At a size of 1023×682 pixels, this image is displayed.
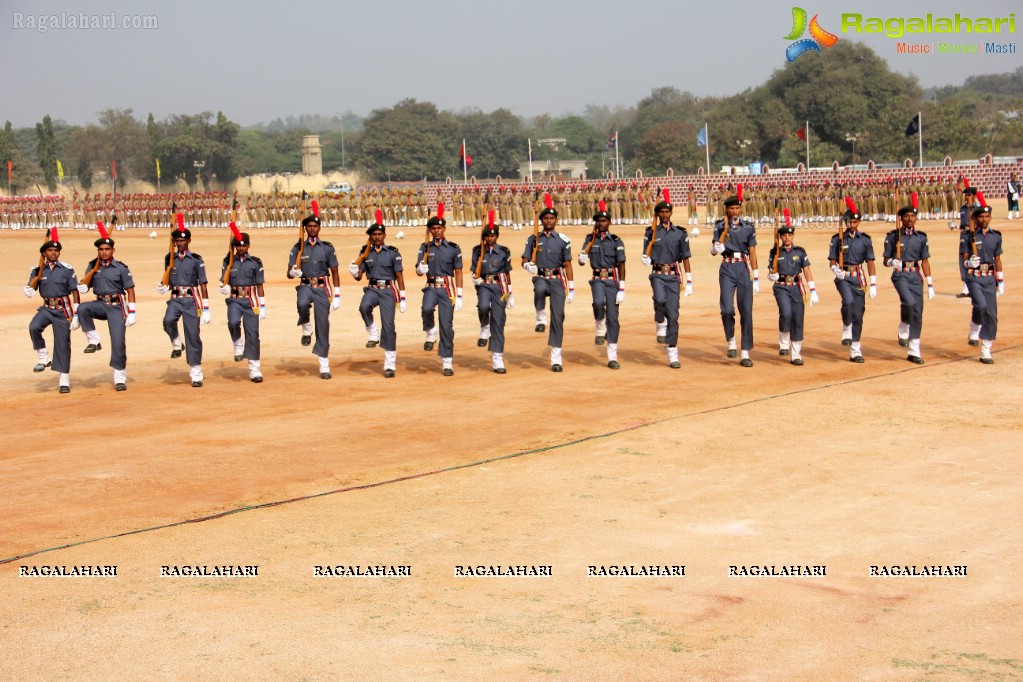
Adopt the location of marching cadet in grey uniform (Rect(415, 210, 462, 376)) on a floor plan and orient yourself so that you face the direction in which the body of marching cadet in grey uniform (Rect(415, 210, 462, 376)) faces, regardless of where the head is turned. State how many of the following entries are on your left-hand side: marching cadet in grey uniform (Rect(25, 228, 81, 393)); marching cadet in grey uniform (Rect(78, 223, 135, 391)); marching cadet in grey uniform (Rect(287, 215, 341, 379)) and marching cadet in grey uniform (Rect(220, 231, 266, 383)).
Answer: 0

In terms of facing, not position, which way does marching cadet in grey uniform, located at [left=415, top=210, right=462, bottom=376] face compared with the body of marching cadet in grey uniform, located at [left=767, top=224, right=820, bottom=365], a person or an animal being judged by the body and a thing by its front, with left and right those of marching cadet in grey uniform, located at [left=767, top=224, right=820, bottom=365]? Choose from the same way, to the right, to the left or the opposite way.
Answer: the same way

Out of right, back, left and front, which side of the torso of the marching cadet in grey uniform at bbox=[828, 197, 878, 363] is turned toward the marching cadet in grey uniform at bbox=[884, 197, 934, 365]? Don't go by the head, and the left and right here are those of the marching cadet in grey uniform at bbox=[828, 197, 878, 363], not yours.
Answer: left

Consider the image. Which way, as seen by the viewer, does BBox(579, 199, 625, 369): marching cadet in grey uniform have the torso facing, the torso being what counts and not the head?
toward the camera

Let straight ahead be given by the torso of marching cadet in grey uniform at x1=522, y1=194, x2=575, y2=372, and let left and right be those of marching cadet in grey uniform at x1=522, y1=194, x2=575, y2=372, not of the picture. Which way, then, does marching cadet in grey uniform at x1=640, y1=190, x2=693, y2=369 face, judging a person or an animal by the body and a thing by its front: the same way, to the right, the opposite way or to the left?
the same way

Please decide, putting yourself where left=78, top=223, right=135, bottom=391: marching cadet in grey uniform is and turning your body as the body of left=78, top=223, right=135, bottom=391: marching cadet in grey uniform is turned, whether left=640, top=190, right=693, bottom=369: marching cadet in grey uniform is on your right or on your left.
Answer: on your left

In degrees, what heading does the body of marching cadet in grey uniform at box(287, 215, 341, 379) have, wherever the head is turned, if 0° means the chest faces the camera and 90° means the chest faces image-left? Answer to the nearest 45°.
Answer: approximately 0°

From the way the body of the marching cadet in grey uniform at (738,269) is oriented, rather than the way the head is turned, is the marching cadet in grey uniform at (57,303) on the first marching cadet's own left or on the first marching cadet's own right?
on the first marching cadet's own right

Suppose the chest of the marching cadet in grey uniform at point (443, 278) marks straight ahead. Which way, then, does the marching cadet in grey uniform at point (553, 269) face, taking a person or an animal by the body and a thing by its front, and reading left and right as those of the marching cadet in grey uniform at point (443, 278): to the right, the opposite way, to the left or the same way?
the same way

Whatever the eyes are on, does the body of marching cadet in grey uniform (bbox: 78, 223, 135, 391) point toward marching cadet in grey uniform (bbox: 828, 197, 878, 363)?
no

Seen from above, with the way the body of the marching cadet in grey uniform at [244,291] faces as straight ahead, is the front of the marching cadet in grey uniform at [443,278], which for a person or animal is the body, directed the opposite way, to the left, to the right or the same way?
the same way

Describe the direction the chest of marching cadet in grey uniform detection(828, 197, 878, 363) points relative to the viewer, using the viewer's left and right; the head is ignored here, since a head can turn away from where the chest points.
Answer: facing the viewer

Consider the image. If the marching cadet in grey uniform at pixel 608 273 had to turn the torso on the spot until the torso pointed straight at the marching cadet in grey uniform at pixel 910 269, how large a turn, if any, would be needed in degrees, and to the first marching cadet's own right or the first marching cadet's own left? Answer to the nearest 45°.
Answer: approximately 90° to the first marching cadet's own left

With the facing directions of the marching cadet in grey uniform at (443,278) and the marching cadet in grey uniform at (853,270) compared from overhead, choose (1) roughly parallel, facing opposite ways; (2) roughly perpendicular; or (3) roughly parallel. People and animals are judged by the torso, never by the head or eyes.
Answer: roughly parallel

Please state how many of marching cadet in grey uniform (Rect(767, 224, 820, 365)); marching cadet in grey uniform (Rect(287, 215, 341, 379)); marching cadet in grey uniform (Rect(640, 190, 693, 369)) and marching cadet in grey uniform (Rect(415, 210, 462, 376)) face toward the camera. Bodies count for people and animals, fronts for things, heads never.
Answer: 4

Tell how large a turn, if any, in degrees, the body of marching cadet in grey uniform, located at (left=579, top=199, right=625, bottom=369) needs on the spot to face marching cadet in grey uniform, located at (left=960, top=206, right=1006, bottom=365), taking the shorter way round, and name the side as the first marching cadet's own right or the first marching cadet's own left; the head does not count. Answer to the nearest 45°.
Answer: approximately 90° to the first marching cadet's own left

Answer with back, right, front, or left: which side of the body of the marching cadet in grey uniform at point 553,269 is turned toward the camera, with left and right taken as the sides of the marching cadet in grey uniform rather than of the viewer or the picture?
front

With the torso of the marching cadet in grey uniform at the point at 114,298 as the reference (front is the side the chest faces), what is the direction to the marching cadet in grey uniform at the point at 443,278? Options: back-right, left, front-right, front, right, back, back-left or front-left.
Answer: back-left

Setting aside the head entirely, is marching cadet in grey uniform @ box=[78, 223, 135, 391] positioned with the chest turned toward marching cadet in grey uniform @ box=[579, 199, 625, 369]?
no
